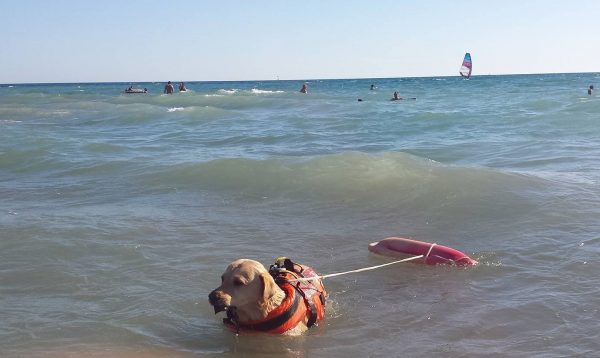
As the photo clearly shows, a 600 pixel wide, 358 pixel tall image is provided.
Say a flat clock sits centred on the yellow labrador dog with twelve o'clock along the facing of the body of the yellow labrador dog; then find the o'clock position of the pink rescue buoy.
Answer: The pink rescue buoy is roughly at 6 o'clock from the yellow labrador dog.

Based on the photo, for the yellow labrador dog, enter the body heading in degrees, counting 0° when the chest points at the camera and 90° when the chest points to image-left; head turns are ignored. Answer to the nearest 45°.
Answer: approximately 45°
